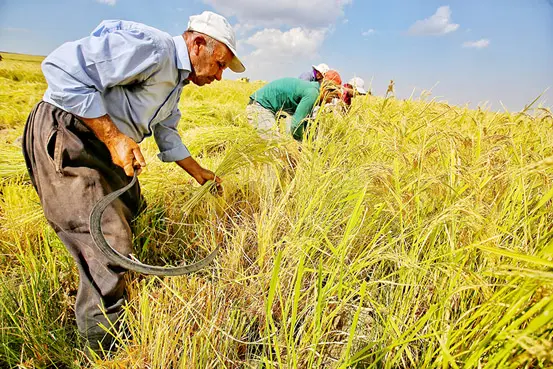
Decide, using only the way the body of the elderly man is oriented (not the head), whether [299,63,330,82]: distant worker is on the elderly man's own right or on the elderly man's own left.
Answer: on the elderly man's own left

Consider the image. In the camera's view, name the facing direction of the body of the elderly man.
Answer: to the viewer's right

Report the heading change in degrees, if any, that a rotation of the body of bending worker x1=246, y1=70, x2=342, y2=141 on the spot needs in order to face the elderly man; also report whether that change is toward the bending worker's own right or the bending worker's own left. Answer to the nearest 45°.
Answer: approximately 90° to the bending worker's own right

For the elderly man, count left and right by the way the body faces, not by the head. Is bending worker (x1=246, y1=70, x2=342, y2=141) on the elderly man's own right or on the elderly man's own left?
on the elderly man's own left

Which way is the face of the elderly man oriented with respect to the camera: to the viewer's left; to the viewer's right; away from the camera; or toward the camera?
to the viewer's right

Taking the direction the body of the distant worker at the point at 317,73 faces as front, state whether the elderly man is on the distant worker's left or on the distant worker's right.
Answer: on the distant worker's right

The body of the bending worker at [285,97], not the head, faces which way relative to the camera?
to the viewer's right
